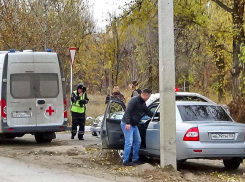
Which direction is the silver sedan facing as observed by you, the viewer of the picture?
facing away from the viewer and to the left of the viewer

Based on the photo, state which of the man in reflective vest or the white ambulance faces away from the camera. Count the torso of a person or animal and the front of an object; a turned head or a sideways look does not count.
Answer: the white ambulance

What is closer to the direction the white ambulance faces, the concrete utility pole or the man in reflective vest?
the man in reflective vest

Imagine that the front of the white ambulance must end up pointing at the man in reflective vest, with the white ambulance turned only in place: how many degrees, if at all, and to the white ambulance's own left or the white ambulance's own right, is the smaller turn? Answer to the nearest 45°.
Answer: approximately 135° to the white ambulance's own right

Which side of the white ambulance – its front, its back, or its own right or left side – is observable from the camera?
back

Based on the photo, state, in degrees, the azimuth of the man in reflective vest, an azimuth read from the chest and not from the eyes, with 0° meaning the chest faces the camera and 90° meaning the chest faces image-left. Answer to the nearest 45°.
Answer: approximately 0°

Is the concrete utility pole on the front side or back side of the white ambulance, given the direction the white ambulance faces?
on the back side

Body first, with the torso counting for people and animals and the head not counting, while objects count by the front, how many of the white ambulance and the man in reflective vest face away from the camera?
1

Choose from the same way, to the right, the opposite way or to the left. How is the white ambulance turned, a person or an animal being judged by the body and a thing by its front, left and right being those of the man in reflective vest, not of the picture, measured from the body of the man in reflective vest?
the opposite way
